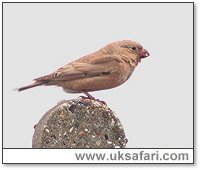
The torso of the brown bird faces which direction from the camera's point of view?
to the viewer's right
